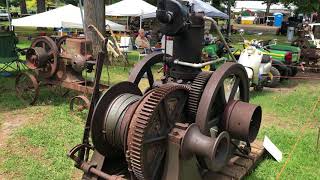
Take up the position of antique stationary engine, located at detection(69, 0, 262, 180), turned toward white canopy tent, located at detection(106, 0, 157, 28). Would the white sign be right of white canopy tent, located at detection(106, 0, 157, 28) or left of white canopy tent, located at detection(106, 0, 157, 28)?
right

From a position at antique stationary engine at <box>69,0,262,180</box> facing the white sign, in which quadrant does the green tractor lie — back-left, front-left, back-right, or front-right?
front-left

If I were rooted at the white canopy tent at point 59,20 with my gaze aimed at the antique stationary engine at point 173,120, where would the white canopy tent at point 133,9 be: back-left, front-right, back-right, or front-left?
back-left

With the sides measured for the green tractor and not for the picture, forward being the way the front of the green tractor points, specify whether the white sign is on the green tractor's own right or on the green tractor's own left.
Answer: on the green tractor's own left

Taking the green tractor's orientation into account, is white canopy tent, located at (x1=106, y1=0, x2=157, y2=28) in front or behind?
in front

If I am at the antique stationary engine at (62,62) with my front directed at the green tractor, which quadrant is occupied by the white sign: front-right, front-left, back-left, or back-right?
front-right

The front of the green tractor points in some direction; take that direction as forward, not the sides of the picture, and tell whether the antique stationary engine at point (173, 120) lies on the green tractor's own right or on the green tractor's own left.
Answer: on the green tractor's own left

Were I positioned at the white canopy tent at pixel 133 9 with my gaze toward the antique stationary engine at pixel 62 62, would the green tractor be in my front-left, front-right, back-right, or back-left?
front-left

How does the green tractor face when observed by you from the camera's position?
facing away from the viewer and to the left of the viewer

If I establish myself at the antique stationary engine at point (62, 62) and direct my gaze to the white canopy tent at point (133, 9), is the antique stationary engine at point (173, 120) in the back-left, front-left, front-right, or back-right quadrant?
back-right
